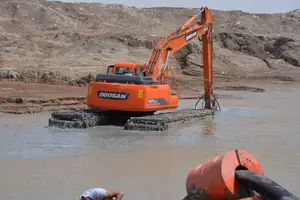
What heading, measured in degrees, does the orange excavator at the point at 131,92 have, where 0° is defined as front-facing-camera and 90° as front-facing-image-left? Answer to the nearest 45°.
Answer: approximately 225°
